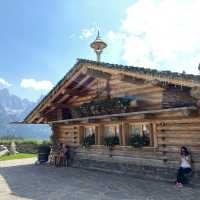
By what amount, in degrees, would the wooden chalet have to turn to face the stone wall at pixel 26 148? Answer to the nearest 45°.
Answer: approximately 90° to its right

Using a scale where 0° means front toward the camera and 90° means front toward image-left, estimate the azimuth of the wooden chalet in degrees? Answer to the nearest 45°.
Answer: approximately 45°
